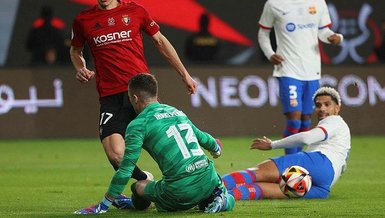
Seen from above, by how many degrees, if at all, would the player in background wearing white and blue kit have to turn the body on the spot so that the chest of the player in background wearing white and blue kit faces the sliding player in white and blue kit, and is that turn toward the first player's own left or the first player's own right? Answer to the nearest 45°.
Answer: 0° — they already face them

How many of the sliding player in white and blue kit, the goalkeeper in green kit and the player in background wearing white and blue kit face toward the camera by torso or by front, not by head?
1

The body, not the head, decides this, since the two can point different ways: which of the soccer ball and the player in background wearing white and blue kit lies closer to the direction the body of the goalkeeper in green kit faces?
the player in background wearing white and blue kit

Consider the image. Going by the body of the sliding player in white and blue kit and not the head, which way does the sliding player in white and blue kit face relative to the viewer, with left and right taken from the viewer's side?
facing to the left of the viewer

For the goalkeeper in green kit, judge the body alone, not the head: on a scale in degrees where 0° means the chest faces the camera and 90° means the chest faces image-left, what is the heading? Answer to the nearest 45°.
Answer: approximately 135°

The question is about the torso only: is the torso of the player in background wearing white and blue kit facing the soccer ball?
yes

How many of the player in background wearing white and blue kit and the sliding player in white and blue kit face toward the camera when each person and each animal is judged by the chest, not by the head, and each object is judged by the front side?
1

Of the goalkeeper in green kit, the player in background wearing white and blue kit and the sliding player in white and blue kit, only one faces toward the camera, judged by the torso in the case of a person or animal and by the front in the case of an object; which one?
the player in background wearing white and blue kit

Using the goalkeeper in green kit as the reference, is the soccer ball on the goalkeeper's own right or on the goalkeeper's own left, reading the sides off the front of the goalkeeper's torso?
on the goalkeeper's own right

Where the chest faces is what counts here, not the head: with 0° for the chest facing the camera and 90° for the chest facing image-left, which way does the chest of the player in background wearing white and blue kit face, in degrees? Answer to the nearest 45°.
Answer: approximately 0°

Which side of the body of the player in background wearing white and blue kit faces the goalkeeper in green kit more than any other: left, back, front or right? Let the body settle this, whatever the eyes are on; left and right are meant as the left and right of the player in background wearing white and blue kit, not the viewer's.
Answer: front

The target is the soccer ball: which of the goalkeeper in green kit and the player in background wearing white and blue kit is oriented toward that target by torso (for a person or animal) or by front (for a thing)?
the player in background wearing white and blue kit
